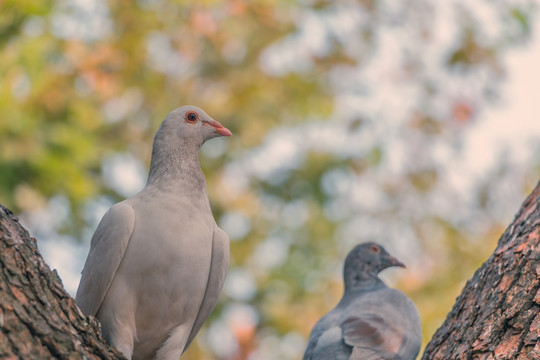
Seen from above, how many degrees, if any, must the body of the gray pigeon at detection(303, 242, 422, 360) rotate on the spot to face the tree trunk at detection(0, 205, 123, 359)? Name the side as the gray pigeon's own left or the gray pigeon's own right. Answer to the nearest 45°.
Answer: approximately 135° to the gray pigeon's own left

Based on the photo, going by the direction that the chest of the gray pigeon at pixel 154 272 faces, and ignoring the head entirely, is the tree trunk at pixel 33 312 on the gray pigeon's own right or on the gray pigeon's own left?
on the gray pigeon's own right

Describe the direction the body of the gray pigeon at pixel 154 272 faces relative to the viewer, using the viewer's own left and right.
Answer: facing the viewer and to the right of the viewer

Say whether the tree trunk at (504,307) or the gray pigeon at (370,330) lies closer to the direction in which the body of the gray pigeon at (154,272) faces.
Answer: the tree trunk

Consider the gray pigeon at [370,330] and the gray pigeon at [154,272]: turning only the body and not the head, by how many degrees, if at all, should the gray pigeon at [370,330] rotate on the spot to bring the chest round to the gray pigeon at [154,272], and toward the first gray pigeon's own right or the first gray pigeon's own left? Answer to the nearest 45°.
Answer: approximately 135° to the first gray pigeon's own left

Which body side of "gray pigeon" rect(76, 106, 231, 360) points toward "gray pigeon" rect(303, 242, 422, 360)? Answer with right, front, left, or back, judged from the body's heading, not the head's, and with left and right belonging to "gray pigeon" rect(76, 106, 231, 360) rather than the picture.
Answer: left
